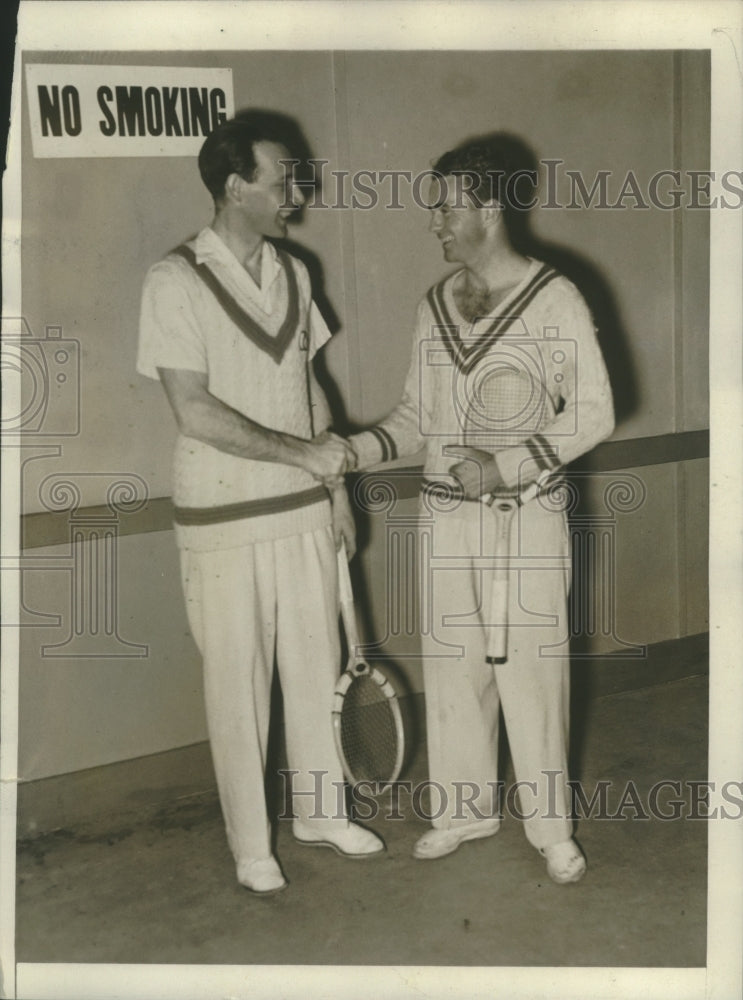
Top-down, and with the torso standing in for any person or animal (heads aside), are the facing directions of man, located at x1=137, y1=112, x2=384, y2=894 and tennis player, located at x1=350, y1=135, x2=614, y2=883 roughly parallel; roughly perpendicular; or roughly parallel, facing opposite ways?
roughly perpendicular

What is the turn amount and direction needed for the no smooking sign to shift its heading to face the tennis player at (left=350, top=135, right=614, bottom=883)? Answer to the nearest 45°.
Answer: approximately 90° to its left

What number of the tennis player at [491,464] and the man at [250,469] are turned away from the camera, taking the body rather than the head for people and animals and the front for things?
0

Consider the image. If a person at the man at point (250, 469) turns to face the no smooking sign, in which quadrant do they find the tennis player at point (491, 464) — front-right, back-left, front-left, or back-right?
back-right

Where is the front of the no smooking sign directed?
toward the camera

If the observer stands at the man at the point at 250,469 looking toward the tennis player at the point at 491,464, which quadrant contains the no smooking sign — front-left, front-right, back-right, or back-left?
back-left

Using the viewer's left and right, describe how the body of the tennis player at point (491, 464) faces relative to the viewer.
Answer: facing the viewer and to the left of the viewer

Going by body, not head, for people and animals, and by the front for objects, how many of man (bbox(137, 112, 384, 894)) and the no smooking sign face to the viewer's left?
0

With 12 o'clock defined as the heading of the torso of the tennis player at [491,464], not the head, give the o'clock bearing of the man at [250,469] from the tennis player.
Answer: The man is roughly at 1 o'clock from the tennis player.

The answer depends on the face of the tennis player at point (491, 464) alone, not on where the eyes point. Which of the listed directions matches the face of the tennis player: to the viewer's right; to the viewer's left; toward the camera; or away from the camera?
to the viewer's left
